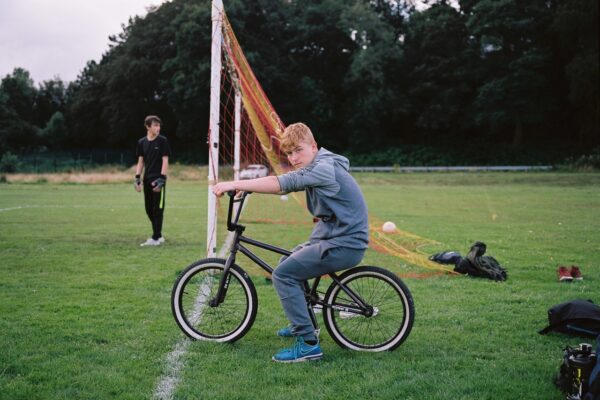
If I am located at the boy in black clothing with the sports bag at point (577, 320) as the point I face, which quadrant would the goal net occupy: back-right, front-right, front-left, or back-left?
front-left

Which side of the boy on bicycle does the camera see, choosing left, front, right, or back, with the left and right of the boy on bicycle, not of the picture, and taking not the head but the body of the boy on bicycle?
left

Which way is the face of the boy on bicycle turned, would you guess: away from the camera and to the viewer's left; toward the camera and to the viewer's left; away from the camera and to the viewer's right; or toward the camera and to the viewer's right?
toward the camera and to the viewer's left

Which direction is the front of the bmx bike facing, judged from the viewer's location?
facing to the left of the viewer

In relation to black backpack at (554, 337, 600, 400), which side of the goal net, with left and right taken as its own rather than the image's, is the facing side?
left

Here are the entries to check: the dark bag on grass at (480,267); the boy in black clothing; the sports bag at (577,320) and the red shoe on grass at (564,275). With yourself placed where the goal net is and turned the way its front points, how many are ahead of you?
1

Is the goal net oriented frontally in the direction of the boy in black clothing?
yes

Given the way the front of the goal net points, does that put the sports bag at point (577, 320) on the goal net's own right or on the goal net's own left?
on the goal net's own left

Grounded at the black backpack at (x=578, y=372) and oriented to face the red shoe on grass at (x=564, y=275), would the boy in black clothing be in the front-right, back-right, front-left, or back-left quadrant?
front-left

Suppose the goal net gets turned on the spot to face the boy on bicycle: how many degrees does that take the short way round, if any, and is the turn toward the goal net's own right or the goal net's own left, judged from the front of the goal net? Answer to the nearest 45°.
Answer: approximately 90° to the goal net's own left

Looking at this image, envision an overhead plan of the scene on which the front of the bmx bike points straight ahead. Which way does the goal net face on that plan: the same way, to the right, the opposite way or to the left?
the same way

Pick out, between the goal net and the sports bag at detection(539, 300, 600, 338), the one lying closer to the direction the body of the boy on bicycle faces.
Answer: the goal net

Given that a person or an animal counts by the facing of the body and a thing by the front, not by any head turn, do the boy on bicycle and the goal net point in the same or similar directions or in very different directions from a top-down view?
same or similar directions

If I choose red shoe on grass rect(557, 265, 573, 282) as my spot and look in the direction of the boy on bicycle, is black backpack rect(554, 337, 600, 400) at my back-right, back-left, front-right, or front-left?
front-left

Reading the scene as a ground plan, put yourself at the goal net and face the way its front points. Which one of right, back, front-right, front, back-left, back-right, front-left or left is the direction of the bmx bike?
left

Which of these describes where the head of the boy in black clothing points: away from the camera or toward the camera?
toward the camera

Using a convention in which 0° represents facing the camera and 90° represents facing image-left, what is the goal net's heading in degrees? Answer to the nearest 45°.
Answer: approximately 90°
